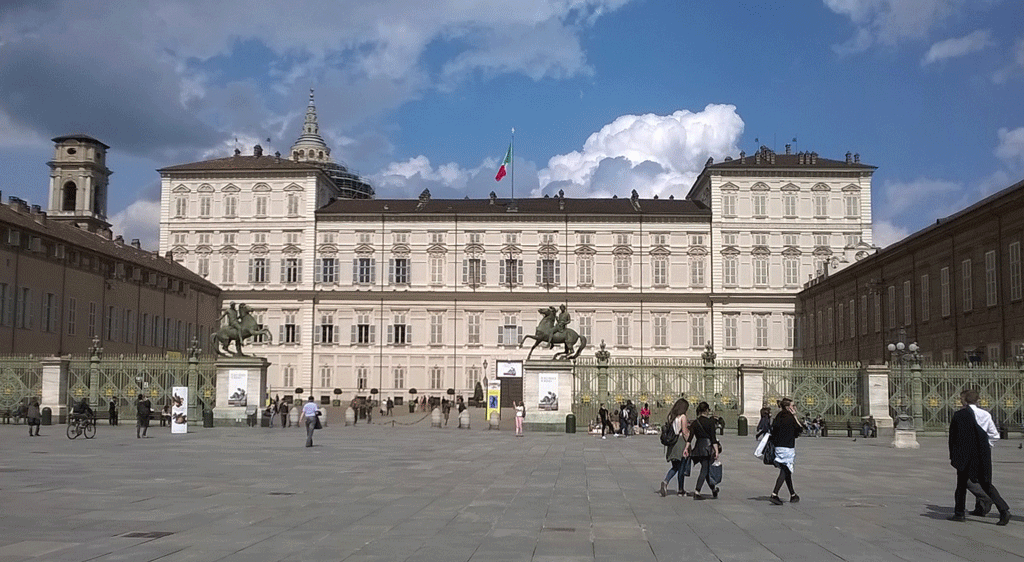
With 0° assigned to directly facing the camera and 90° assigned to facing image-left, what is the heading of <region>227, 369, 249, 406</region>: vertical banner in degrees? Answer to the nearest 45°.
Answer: approximately 0°

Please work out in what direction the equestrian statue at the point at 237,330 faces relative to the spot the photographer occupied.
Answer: facing to the right of the viewer

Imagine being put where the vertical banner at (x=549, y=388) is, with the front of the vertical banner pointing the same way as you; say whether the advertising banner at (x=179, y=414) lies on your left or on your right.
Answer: on your right

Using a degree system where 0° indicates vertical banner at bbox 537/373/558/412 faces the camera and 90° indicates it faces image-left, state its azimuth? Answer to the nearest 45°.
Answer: approximately 0°

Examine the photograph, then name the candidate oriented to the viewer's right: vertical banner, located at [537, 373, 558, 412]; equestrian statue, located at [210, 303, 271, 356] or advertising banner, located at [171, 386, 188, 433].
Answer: the equestrian statue

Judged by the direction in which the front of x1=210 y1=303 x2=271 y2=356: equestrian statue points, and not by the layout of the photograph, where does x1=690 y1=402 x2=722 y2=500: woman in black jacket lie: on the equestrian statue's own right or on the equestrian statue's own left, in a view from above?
on the equestrian statue's own right

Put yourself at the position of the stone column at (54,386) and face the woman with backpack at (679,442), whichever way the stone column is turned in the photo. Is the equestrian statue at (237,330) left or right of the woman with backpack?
left

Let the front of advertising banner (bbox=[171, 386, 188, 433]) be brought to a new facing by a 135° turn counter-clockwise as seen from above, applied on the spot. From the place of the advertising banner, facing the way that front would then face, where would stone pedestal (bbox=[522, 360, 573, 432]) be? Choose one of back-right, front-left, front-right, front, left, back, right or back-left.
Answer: front-right

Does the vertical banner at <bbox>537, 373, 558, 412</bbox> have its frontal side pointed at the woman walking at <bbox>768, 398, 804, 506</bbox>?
yes

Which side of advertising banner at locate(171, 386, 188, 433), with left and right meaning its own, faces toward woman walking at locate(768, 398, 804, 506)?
front

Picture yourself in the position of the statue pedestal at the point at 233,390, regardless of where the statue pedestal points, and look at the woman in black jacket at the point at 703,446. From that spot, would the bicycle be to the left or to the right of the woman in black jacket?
right

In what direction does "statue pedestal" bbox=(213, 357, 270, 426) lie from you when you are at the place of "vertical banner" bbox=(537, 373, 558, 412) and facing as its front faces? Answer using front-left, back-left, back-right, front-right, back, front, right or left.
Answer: right

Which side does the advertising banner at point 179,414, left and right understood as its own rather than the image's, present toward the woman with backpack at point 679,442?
front

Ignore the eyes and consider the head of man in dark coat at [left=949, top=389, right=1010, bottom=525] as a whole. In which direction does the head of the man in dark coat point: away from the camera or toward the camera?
away from the camera
